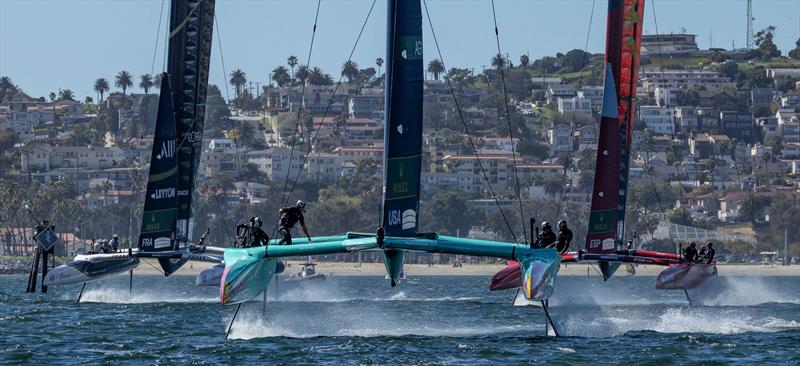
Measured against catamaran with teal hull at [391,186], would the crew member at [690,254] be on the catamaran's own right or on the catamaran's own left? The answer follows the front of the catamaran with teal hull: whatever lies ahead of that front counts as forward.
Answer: on the catamaran's own left

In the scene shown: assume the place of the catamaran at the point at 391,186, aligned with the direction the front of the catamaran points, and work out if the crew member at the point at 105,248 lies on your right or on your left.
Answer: on your right

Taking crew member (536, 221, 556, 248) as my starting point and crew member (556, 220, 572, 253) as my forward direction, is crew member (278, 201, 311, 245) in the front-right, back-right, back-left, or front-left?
back-left
